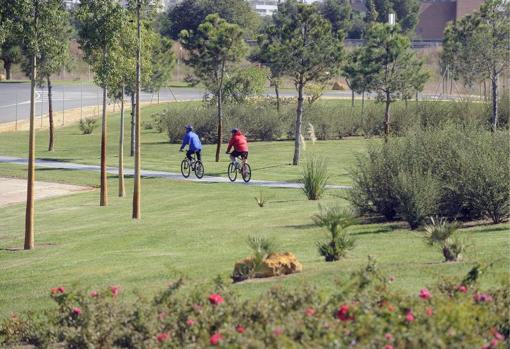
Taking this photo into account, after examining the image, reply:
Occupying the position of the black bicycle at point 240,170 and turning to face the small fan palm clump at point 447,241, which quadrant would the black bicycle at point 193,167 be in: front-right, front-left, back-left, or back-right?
back-right

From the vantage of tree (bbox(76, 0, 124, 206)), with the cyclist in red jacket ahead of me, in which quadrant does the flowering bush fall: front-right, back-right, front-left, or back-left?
back-right

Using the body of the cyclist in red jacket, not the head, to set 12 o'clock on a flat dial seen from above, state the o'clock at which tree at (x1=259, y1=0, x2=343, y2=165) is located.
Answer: The tree is roughly at 2 o'clock from the cyclist in red jacket.

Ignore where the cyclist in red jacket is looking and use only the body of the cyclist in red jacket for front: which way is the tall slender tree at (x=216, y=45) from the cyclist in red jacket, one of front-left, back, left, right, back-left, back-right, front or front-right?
front-right

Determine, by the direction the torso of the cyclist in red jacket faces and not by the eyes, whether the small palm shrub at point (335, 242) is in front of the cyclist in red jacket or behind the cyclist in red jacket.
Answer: behind

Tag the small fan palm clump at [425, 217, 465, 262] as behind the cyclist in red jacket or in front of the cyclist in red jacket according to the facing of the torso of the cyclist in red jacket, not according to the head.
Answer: behind

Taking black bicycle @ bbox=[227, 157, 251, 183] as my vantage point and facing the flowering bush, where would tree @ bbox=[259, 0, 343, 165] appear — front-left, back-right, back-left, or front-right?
back-left

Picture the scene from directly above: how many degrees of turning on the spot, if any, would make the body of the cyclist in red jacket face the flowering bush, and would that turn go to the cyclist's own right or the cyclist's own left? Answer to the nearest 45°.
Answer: approximately 135° to the cyclist's own left

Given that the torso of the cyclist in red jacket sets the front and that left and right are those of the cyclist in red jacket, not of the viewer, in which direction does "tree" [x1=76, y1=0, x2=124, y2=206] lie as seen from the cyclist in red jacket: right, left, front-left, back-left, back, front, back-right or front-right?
left

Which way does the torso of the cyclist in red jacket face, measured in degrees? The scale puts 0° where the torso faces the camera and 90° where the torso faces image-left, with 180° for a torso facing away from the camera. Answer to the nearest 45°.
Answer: approximately 135°
